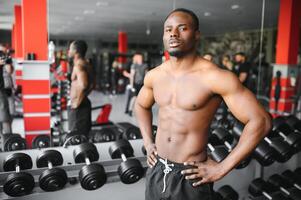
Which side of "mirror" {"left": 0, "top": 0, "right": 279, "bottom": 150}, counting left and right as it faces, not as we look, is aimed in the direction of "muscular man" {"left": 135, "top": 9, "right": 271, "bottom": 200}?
front

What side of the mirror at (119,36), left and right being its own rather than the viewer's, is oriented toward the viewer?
front

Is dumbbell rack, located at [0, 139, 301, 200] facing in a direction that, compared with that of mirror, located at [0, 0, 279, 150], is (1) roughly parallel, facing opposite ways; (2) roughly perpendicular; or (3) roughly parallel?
roughly parallel

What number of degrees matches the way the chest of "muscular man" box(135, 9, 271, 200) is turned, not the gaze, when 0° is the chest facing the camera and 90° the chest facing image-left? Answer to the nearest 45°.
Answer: approximately 45°

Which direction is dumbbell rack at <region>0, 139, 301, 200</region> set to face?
toward the camera

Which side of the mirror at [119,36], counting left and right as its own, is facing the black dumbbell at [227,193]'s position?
front
